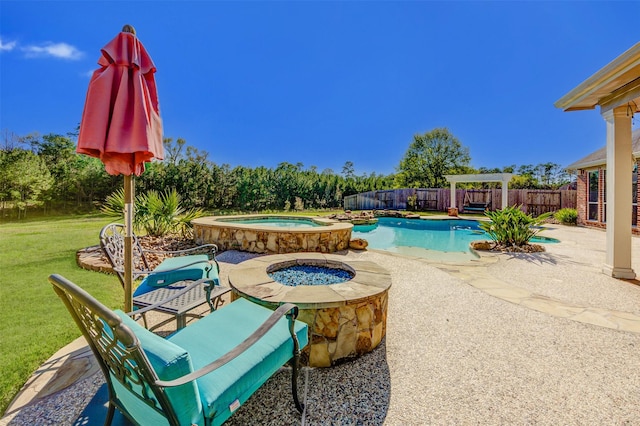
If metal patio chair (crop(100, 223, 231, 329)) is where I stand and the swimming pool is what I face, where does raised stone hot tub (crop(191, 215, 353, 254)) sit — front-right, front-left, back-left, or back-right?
front-left

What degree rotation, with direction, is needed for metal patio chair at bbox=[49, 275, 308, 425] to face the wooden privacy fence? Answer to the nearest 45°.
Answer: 0° — it already faces it

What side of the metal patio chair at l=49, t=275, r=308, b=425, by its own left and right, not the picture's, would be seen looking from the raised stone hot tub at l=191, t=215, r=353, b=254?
front

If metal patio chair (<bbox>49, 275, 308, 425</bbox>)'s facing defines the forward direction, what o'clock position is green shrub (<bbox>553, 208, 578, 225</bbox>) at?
The green shrub is roughly at 1 o'clock from the metal patio chair.

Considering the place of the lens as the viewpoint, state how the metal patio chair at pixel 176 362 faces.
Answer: facing away from the viewer and to the right of the viewer

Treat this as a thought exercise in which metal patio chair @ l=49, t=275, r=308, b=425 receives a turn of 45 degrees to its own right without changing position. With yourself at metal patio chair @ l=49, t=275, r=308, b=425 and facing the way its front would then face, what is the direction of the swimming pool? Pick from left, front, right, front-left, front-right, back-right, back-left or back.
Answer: front-left

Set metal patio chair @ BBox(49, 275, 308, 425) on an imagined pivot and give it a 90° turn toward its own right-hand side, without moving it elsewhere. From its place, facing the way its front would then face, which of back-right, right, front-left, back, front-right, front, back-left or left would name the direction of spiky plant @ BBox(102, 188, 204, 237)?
back-left

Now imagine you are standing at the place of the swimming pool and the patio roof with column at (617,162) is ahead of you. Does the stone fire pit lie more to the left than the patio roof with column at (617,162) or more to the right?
right

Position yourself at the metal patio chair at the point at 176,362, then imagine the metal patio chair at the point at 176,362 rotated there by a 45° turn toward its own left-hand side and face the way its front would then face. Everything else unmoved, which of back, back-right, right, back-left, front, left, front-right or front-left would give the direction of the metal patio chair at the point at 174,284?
front

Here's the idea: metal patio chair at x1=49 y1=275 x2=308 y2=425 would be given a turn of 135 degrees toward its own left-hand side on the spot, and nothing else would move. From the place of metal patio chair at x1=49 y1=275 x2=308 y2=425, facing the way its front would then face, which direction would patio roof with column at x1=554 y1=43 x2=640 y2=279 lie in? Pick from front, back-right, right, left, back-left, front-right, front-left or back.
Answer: back

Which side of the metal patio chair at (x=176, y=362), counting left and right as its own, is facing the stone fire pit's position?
front
